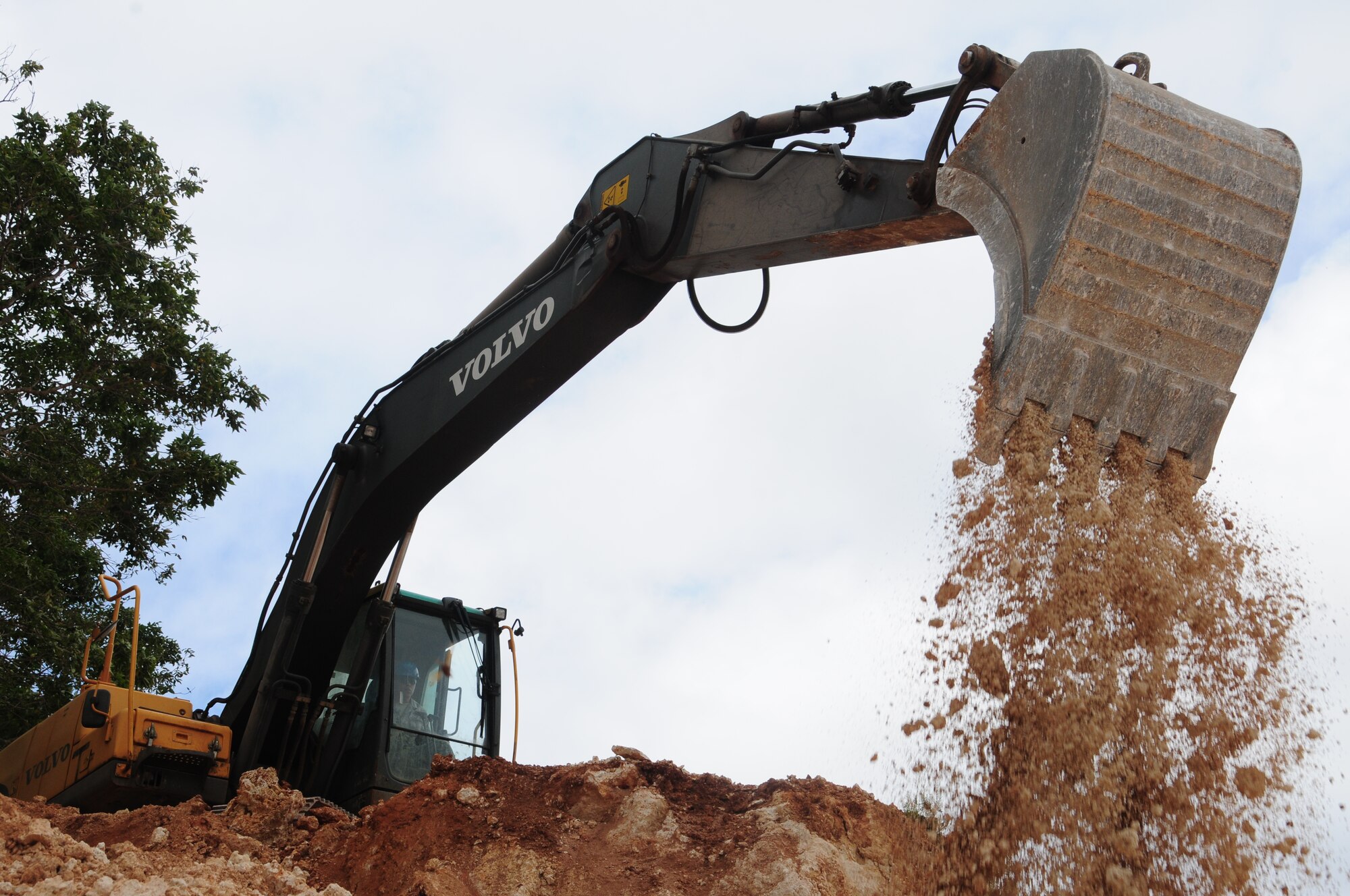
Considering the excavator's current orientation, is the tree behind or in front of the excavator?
behind

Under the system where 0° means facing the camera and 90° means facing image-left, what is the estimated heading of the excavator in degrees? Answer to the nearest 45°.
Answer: approximately 315°

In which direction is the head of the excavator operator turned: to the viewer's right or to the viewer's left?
to the viewer's right
